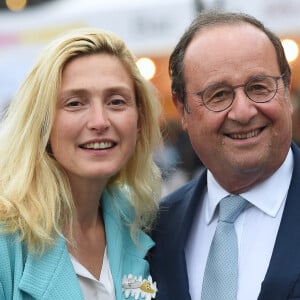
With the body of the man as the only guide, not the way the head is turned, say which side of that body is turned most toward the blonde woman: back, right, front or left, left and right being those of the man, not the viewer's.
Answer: right

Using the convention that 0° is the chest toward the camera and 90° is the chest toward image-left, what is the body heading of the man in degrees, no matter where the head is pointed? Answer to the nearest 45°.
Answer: approximately 0°
